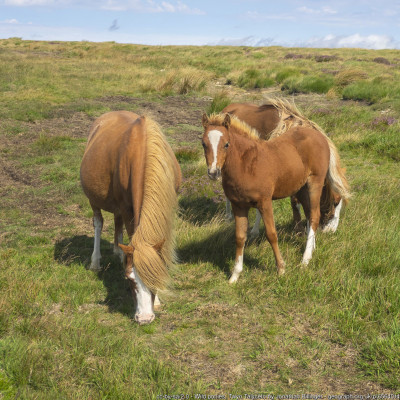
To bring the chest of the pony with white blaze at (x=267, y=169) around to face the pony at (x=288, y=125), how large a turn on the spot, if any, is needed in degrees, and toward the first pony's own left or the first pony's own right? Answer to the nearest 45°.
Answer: approximately 135° to the first pony's own right

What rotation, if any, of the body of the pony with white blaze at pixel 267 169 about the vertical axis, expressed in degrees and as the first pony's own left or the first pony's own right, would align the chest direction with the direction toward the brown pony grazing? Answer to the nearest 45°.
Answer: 0° — it already faces it

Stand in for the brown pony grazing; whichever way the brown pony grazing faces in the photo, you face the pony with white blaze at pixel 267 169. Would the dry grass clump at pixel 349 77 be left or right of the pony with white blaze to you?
left

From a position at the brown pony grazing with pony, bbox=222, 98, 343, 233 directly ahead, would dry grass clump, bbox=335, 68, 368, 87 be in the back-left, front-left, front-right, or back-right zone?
front-left

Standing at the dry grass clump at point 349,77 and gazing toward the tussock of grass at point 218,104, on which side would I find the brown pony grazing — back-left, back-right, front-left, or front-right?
front-left

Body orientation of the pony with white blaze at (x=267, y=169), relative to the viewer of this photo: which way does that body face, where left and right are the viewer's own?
facing the viewer and to the left of the viewer

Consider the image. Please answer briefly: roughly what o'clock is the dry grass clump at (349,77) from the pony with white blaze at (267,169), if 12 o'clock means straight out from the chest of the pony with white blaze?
The dry grass clump is roughly at 5 o'clock from the pony with white blaze.

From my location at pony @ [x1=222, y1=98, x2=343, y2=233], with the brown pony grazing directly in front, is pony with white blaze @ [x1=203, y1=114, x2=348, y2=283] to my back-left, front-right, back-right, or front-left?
front-left
